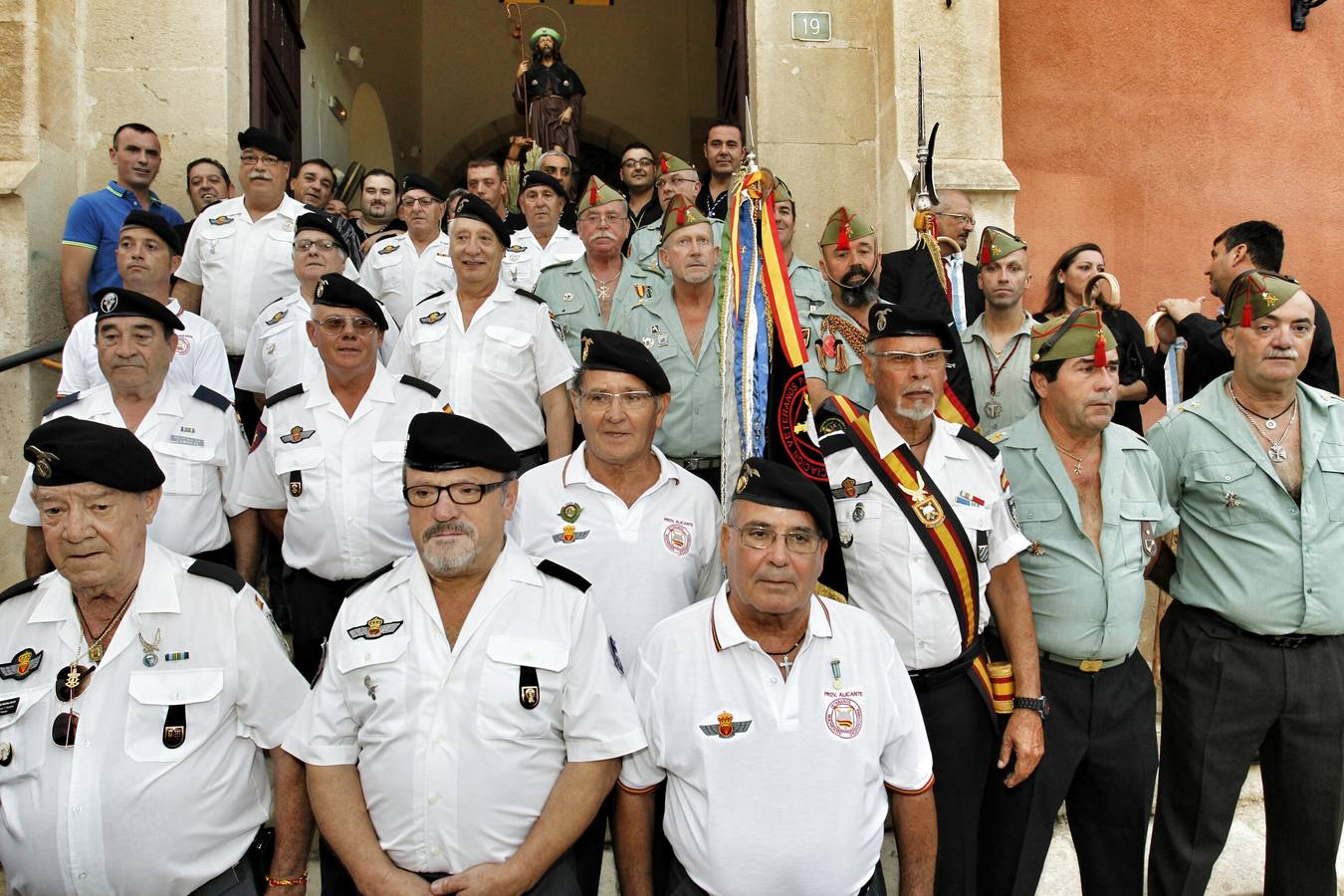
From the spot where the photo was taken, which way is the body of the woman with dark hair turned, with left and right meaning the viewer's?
facing the viewer and to the right of the viewer
